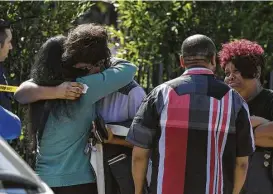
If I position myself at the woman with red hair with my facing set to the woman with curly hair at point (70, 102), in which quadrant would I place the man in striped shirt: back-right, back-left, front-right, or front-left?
front-left

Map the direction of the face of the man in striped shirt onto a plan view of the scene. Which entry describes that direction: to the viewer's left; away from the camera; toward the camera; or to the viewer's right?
away from the camera

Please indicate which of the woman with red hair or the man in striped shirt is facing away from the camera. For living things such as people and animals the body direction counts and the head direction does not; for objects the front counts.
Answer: the man in striped shirt

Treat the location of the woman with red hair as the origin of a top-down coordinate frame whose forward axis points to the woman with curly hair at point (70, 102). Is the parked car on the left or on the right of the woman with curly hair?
left

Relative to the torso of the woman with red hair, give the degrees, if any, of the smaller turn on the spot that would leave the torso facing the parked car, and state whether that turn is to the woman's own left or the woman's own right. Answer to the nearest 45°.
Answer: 0° — they already face it

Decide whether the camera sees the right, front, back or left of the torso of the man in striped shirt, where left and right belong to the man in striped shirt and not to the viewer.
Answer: back

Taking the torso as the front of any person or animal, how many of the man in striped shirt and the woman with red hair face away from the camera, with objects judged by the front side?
1

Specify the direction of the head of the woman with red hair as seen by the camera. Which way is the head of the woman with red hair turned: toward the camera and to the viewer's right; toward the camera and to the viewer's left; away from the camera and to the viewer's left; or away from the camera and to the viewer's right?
toward the camera and to the viewer's left

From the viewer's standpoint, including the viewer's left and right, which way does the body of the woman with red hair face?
facing the viewer and to the left of the viewer

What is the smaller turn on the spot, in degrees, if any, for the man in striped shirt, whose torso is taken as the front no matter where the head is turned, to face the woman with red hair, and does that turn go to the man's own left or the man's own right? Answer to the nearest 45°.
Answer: approximately 45° to the man's own right
